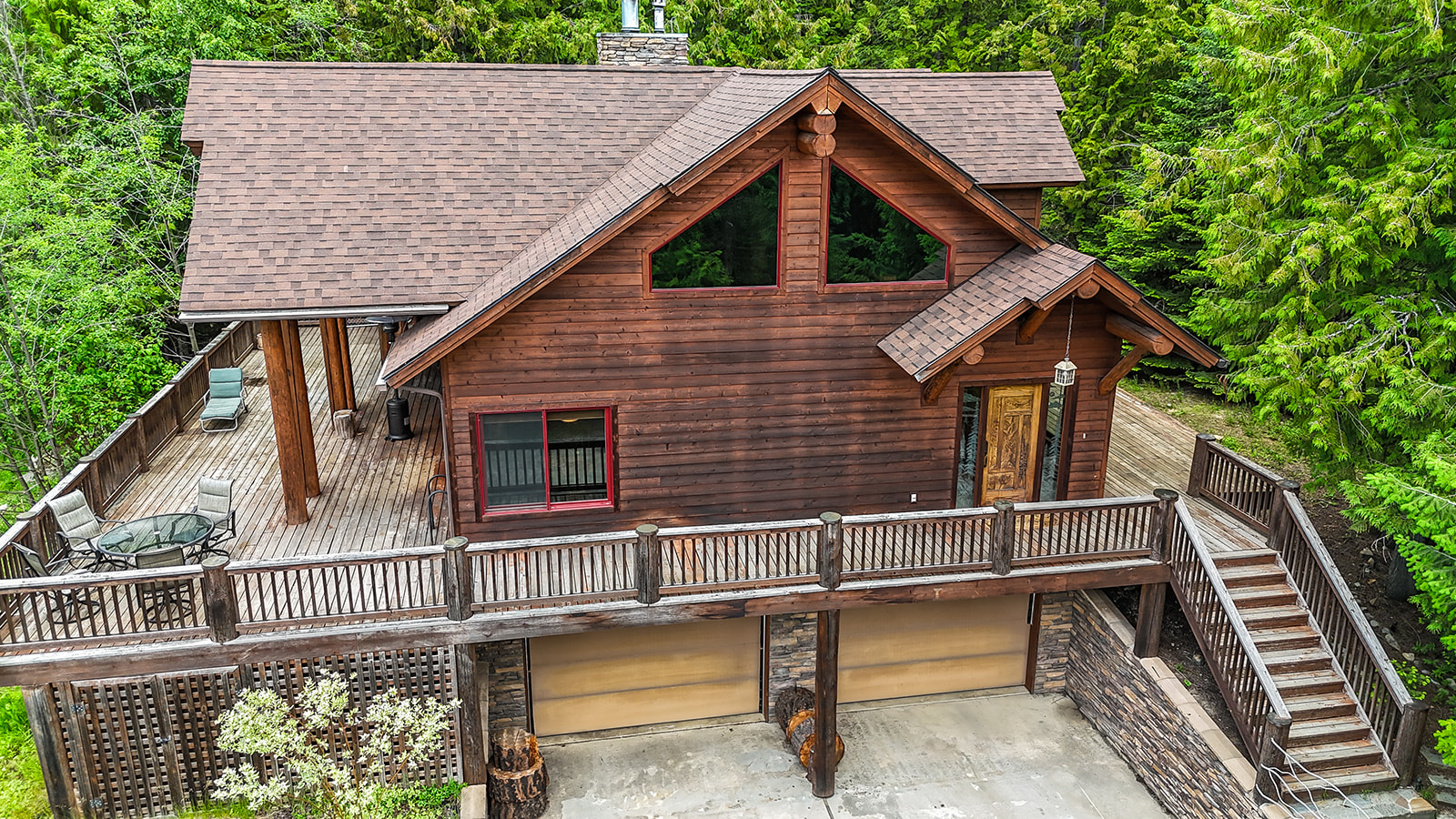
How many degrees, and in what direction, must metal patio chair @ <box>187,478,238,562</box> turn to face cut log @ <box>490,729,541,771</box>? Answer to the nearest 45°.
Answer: approximately 90° to its left

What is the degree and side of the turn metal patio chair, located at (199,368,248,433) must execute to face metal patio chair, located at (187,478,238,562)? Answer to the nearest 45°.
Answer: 0° — it already faces it

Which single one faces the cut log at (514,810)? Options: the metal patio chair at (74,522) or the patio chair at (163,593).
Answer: the metal patio chair

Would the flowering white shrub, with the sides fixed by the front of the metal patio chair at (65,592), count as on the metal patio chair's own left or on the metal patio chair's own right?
on the metal patio chair's own right

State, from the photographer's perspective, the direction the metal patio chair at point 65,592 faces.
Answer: facing away from the viewer and to the right of the viewer

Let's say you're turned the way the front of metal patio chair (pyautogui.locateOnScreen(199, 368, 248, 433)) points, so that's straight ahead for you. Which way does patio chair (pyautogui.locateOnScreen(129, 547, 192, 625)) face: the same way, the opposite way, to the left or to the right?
the opposite way

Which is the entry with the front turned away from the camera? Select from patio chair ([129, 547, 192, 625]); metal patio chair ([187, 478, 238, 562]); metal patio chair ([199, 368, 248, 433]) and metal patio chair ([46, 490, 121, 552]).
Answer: the patio chair

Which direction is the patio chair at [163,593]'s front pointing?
away from the camera

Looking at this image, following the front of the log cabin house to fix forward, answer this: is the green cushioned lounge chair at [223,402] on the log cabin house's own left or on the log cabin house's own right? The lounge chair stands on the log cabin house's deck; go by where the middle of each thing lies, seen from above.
on the log cabin house's own right

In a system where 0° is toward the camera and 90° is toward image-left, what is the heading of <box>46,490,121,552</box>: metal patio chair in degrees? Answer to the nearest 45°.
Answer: approximately 315°

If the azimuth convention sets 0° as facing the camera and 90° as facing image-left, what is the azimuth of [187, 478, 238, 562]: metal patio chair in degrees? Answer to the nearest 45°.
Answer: approximately 45°
